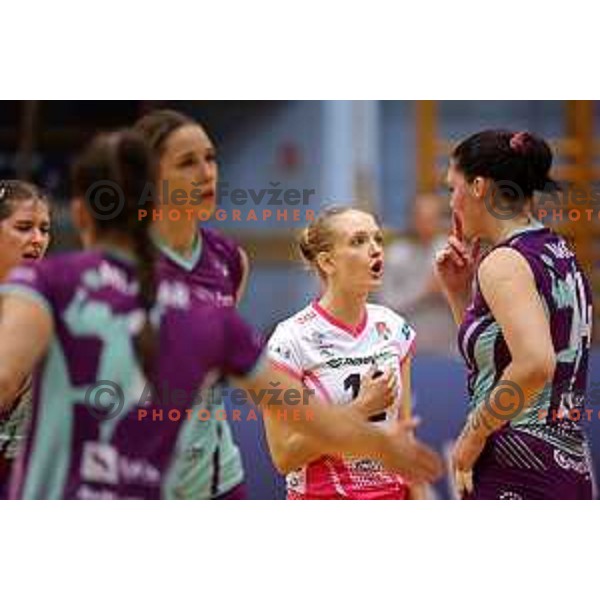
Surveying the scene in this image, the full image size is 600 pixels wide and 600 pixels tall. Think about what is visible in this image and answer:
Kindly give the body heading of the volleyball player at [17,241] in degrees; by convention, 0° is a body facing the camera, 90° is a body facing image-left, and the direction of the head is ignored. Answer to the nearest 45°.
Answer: approximately 315°

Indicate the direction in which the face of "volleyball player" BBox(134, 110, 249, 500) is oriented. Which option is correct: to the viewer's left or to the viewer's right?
to the viewer's right

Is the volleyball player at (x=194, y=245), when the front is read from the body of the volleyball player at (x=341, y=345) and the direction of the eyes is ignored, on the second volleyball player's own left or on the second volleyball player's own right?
on the second volleyball player's own right

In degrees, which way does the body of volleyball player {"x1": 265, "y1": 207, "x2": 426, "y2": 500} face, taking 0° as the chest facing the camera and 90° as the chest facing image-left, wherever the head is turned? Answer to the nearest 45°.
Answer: approximately 315°

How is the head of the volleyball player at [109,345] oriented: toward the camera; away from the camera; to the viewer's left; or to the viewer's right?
away from the camera

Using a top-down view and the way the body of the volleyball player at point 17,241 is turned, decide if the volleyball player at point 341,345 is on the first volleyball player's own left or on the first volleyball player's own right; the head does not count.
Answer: on the first volleyball player's own left

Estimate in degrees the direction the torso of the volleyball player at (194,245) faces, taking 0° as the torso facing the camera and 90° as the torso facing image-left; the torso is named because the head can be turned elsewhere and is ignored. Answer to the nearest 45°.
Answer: approximately 315°
